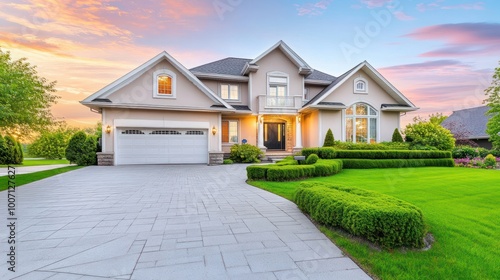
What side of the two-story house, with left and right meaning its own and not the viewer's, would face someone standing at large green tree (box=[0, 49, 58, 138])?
right

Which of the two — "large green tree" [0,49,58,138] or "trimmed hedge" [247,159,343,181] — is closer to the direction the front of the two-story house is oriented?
the trimmed hedge

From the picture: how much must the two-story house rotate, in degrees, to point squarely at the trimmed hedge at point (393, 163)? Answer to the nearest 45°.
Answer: approximately 45° to its left

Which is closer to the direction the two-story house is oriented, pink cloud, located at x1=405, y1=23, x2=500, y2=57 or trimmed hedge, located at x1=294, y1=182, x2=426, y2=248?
the trimmed hedge

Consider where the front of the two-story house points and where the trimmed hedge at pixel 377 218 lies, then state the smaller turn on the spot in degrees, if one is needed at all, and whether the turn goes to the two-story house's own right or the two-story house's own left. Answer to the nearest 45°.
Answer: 0° — it already faces it

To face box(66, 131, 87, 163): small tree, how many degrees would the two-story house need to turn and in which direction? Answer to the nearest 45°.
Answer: approximately 90° to its right

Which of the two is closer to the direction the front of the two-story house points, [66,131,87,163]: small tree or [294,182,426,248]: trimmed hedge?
the trimmed hedge

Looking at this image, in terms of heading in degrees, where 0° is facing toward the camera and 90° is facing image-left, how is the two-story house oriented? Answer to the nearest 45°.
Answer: approximately 0°

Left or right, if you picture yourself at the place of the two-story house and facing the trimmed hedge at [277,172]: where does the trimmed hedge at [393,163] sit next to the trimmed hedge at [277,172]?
left
